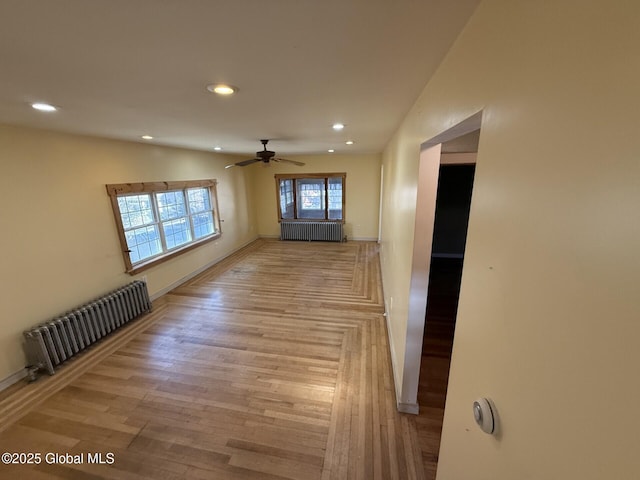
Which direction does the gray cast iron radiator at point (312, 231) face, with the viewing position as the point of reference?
facing the viewer

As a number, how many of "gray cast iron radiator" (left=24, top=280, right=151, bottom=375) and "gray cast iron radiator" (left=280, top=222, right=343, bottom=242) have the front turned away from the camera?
0

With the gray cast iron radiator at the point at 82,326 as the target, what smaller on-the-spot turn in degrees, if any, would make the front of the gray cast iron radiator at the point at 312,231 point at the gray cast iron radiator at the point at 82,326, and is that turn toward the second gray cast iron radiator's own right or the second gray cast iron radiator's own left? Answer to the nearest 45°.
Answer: approximately 45° to the second gray cast iron radiator's own right

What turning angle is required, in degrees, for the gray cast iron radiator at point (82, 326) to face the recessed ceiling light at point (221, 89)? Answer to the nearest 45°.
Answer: approximately 45° to its right

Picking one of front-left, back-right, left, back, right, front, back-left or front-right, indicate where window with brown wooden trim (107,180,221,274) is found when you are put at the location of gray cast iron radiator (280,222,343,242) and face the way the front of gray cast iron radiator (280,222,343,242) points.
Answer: front-right

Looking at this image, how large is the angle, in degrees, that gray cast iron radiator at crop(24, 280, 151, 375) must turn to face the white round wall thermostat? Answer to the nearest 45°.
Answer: approximately 45° to its right

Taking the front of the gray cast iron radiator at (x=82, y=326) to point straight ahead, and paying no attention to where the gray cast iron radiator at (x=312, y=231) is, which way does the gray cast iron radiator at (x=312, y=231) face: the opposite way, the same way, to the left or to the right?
to the right

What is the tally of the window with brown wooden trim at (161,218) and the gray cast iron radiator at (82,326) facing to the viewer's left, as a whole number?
0

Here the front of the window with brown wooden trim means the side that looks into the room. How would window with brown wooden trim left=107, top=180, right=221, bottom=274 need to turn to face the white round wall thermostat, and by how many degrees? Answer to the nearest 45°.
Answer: approximately 45° to its right

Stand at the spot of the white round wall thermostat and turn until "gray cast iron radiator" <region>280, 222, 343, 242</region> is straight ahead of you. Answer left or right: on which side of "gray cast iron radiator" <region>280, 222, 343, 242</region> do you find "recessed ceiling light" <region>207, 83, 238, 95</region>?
left

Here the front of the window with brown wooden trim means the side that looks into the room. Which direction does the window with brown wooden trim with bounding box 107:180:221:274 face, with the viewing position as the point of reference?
facing the viewer and to the right of the viewer

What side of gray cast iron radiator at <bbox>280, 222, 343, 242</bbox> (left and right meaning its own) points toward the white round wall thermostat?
front

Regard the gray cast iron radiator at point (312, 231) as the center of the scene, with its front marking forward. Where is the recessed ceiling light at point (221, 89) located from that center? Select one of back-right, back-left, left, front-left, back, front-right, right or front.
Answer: front

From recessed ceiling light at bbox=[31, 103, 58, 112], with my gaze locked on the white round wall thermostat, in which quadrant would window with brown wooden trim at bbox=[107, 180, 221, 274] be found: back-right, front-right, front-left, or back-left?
back-left

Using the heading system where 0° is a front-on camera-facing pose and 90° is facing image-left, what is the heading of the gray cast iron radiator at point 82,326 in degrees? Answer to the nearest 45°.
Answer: approximately 315°
